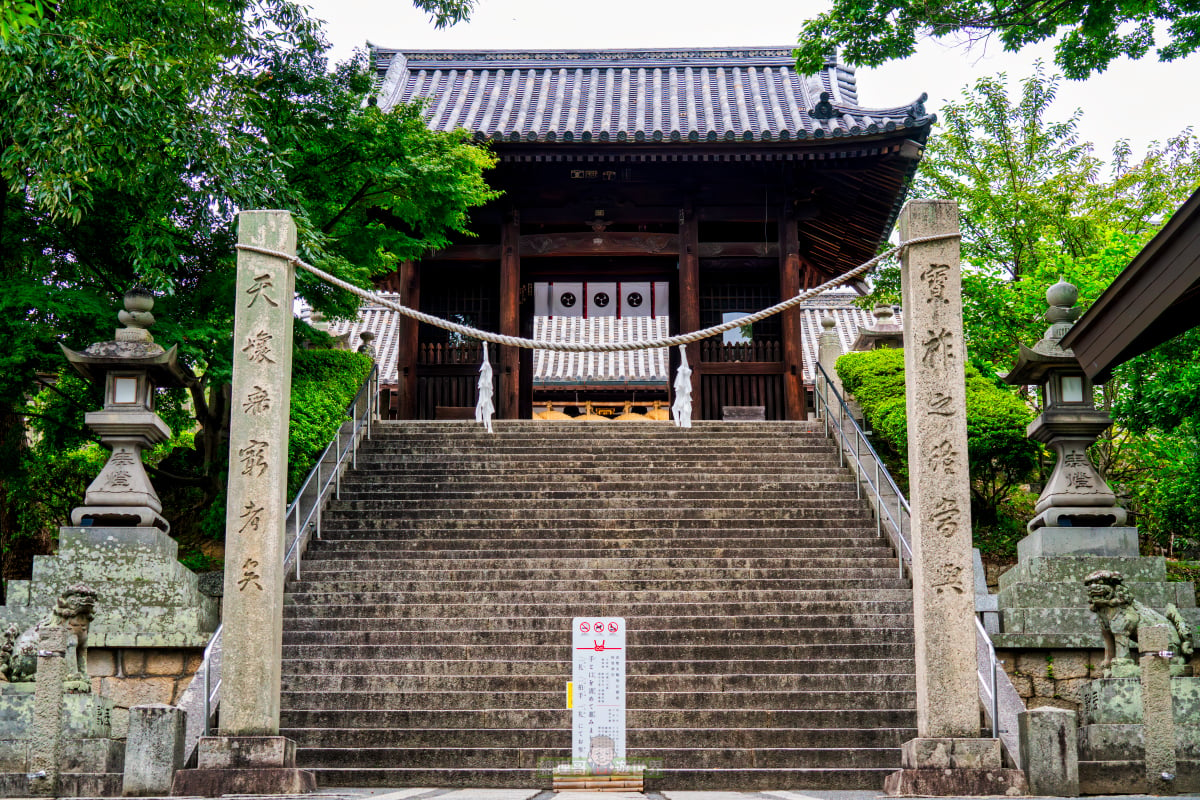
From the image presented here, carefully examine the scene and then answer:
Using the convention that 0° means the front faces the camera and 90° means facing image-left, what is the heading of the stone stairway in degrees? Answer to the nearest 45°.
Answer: approximately 0°

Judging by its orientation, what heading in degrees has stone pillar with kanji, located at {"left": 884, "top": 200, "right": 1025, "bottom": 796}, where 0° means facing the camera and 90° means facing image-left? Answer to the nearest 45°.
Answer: approximately 0°

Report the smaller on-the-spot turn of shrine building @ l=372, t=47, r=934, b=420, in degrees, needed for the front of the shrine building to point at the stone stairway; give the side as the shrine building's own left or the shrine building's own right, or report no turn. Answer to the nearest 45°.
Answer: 0° — it already faces it

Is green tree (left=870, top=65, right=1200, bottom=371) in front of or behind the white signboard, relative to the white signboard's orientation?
behind

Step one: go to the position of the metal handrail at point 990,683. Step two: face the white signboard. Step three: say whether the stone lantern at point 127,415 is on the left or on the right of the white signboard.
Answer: right
